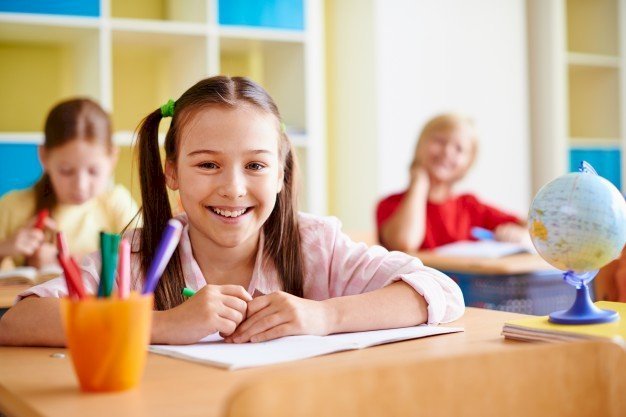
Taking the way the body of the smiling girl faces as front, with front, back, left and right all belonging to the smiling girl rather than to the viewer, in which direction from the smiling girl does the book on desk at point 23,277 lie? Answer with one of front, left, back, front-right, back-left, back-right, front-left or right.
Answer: back-right

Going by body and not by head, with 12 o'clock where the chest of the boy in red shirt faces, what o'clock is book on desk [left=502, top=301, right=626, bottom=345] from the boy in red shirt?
The book on desk is roughly at 12 o'clock from the boy in red shirt.

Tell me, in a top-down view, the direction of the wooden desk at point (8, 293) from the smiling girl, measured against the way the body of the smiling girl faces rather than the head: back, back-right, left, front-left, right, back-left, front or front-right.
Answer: back-right

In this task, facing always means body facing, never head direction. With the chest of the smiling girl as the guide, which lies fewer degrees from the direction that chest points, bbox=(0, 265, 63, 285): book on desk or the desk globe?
the desk globe

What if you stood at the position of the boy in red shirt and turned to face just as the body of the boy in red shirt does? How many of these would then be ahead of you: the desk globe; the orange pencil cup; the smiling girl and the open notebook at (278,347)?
4

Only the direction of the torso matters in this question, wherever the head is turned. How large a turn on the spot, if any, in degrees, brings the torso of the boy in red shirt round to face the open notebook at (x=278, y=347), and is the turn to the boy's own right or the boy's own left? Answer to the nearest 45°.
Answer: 0° — they already face it

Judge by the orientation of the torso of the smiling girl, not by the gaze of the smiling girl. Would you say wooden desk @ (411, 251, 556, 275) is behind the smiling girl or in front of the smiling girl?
behind

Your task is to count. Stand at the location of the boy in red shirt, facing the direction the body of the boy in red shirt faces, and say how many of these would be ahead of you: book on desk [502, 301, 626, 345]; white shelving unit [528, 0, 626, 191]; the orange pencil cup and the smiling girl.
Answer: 3

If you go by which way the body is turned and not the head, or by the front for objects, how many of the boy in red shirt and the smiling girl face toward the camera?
2

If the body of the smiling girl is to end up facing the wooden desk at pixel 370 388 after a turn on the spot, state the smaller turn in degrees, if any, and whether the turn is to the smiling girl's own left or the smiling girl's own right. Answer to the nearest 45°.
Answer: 0° — they already face it

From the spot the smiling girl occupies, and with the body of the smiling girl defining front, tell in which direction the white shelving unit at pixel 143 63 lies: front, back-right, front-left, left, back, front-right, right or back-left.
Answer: back

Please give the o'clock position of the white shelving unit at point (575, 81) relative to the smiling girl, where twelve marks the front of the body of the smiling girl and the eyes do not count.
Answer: The white shelving unit is roughly at 7 o'clock from the smiling girl.

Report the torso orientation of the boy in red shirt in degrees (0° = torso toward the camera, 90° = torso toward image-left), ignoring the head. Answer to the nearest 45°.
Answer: approximately 0°
